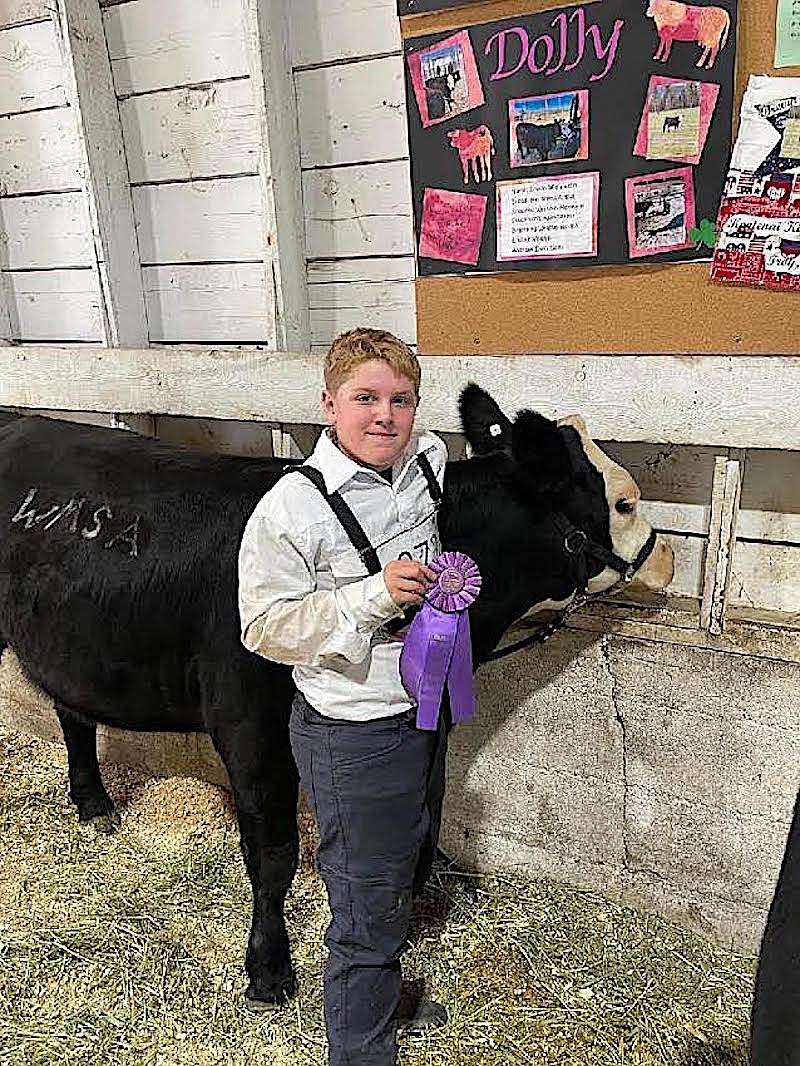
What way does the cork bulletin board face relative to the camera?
toward the camera

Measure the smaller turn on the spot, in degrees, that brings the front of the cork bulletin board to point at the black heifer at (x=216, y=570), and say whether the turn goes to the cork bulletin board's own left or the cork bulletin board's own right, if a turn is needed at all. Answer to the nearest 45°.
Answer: approximately 45° to the cork bulletin board's own right

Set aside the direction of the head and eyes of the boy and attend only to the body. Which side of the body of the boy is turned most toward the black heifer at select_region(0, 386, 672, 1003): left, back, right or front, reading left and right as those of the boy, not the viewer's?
back

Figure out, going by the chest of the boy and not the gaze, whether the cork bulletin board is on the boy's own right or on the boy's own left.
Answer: on the boy's own left

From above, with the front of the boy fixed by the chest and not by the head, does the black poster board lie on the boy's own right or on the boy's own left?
on the boy's own left

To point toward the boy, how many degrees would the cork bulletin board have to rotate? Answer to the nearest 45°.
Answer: approximately 45° to its right

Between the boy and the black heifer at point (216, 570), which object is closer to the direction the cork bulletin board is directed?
the boy

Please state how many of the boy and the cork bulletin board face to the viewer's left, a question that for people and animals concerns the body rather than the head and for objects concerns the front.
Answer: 0

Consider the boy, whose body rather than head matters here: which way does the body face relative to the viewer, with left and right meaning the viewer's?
facing the viewer and to the right of the viewer
